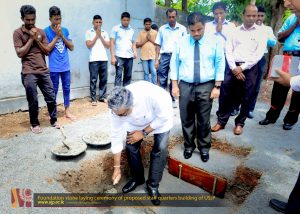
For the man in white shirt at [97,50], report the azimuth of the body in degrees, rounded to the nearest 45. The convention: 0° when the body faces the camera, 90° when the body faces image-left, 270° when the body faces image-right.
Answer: approximately 0°

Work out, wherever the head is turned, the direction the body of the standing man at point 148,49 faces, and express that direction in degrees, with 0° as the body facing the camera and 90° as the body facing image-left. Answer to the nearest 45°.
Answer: approximately 0°

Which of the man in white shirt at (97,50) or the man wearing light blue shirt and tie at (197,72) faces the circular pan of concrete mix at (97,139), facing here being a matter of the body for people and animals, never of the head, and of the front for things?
the man in white shirt

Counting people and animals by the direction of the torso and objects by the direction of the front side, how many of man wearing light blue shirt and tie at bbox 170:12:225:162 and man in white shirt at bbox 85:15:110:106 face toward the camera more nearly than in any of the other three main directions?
2

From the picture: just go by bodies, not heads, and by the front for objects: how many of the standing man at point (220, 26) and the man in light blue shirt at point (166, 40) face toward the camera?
2
